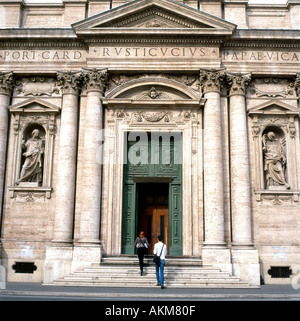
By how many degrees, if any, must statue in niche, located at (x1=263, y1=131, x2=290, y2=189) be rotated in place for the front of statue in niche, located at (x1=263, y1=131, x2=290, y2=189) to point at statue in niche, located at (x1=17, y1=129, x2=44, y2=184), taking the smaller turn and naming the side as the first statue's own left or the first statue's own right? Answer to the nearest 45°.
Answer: approximately 90° to the first statue's own right

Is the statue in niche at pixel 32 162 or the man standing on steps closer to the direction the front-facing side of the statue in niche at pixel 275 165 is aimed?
the man standing on steps

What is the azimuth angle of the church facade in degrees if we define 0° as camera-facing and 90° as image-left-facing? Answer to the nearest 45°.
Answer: approximately 0°

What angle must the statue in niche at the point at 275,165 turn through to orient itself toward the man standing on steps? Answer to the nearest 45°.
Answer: approximately 45° to its right
